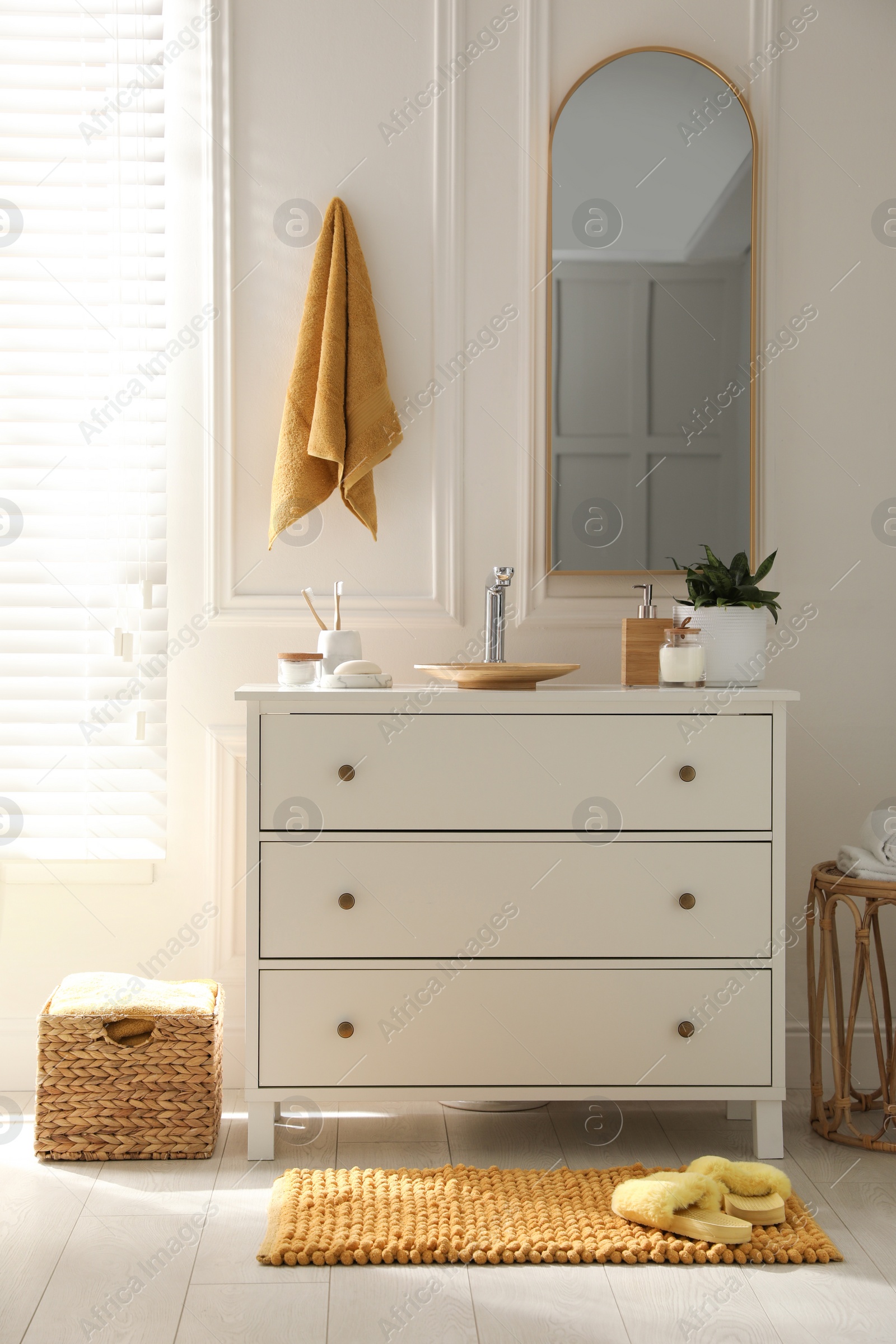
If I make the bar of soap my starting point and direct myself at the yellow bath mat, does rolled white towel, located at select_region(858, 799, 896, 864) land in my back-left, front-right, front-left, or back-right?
front-left

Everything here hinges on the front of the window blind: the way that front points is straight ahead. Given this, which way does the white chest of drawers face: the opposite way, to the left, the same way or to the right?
the same way

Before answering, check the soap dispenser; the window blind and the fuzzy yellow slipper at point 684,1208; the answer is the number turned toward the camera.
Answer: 1

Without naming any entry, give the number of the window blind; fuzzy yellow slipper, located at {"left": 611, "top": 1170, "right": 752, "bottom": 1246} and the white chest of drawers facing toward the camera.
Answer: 2

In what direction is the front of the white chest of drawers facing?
toward the camera

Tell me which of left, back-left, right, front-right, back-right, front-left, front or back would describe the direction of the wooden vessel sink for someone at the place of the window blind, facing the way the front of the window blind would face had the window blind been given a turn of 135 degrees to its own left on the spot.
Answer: right

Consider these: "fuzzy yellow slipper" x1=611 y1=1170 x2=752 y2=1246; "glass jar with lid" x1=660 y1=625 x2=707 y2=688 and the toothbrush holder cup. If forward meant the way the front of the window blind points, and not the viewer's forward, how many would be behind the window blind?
0

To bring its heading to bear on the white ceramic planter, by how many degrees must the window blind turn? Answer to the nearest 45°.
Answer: approximately 45° to its left

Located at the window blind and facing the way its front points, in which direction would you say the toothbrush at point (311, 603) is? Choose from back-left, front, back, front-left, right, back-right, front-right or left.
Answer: front-left

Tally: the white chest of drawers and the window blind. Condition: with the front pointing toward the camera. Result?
2

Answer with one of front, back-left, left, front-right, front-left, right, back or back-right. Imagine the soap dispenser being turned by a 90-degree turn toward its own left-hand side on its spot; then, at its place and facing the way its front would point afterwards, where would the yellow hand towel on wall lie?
right

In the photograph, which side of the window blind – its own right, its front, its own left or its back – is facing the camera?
front
